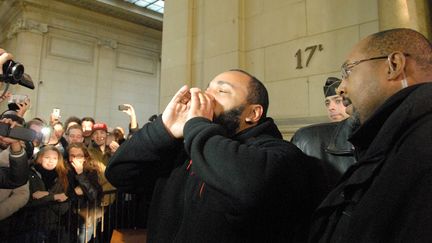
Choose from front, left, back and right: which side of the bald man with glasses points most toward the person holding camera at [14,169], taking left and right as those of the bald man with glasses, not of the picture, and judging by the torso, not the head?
front

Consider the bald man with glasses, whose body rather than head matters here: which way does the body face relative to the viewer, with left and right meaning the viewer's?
facing to the left of the viewer

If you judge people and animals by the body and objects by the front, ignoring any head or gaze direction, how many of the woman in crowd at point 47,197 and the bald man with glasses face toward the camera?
1

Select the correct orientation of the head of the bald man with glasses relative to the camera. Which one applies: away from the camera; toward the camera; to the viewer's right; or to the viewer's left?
to the viewer's left

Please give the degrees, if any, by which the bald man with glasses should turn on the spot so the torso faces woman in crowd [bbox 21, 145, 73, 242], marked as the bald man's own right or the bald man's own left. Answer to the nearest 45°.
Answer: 0° — they already face them

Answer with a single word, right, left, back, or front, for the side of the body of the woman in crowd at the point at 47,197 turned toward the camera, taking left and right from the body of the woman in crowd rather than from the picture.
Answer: front

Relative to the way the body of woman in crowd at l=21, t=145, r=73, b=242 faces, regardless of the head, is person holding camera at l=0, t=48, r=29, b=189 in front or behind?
in front

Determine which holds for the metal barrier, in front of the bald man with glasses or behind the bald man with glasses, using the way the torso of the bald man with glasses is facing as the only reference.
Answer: in front

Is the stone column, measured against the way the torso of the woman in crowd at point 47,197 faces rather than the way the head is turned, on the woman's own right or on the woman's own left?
on the woman's own left

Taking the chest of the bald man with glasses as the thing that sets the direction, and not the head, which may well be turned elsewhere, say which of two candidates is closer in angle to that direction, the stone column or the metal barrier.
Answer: the metal barrier

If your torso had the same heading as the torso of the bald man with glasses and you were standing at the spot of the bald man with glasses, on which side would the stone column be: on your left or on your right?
on your right
